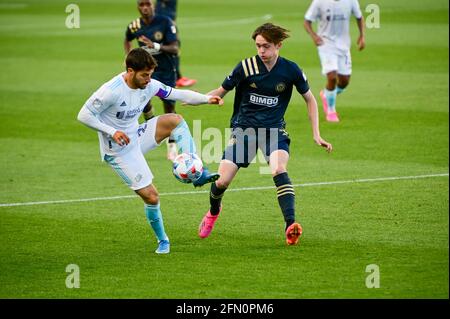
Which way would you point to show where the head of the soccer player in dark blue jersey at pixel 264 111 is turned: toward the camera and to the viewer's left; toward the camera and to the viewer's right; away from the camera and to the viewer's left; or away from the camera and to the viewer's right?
toward the camera and to the viewer's left

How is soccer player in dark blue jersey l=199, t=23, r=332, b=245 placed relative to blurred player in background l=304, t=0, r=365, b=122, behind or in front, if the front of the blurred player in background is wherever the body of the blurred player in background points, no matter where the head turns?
in front

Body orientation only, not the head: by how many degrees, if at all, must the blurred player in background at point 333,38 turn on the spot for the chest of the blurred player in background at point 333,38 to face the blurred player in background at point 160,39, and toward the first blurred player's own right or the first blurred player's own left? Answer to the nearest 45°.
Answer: approximately 45° to the first blurred player's own right

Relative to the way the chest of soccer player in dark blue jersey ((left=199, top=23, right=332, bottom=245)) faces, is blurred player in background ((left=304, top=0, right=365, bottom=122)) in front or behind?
behind

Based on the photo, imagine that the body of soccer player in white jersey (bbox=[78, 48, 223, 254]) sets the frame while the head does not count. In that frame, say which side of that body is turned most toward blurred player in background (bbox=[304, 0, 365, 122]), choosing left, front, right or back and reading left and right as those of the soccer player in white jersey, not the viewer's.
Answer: left

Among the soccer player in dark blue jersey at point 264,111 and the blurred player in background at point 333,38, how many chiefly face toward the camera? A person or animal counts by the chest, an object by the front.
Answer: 2

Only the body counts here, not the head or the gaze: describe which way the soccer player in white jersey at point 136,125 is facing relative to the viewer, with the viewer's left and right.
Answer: facing the viewer and to the right of the viewer

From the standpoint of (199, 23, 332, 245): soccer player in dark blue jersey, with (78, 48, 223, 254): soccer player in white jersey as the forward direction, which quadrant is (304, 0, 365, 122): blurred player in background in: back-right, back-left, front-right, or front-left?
back-right

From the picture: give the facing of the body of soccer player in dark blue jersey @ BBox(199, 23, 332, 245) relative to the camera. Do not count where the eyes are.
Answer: toward the camera

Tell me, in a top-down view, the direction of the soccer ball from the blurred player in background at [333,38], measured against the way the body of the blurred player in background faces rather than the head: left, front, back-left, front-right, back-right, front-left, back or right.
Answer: front

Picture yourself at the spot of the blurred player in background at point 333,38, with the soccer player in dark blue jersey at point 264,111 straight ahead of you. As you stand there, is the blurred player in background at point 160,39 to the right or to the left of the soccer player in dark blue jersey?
right

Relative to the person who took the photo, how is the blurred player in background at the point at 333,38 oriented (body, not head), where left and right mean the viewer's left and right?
facing the viewer

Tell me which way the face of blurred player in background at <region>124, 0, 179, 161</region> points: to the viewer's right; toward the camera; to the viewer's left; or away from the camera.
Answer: toward the camera

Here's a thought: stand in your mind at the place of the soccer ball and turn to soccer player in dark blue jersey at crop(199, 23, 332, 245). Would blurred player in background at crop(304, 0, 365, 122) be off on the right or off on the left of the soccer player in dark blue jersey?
left

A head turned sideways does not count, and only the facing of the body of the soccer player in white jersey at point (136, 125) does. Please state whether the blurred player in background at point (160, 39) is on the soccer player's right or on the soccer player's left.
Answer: on the soccer player's left

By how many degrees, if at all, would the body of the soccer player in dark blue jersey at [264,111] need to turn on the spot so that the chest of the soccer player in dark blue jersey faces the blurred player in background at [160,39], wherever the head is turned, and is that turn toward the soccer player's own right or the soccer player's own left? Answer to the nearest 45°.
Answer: approximately 180°

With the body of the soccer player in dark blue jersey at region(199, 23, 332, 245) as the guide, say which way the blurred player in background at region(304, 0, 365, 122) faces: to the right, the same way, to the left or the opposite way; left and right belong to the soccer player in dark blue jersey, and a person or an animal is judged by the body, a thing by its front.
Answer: the same way
